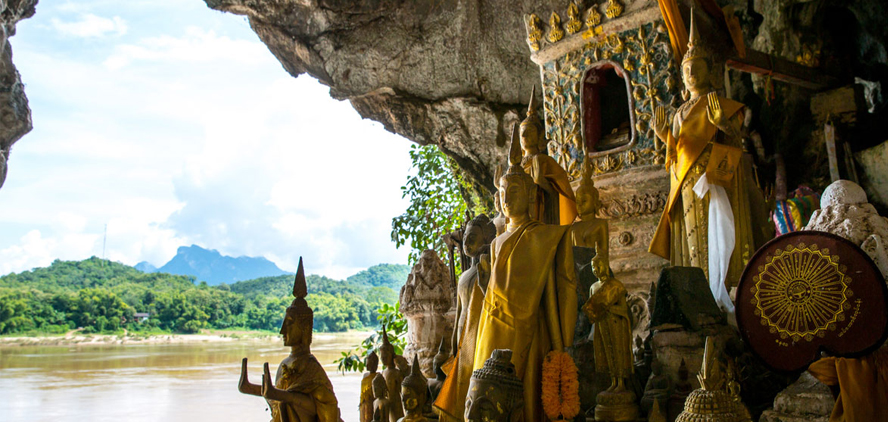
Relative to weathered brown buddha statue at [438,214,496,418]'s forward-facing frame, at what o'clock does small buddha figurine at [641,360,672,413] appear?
The small buddha figurine is roughly at 8 o'clock from the weathered brown buddha statue.

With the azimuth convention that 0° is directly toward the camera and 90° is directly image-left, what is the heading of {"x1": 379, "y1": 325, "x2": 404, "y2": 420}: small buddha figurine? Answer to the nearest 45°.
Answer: approximately 45°

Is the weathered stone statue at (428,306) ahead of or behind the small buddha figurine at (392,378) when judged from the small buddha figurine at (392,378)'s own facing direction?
behind

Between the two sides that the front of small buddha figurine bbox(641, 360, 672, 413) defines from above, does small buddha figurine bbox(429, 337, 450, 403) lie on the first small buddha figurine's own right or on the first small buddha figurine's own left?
on the first small buddha figurine's own right

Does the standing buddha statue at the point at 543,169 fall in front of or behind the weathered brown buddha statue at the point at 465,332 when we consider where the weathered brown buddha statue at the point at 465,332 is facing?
behind

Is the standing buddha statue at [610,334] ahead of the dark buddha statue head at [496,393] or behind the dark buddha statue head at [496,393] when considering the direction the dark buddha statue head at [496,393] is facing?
behind

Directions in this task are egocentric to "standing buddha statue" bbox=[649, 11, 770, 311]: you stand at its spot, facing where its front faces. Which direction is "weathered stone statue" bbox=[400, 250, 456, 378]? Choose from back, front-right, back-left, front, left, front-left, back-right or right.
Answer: front-right

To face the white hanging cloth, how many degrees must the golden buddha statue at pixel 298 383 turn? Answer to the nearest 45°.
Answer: approximately 180°

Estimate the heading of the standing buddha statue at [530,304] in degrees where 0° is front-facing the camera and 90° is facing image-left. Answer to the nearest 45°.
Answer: approximately 45°
